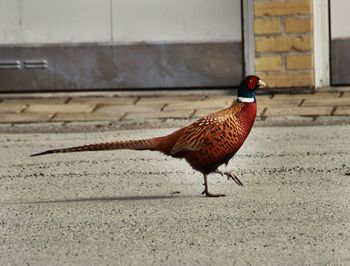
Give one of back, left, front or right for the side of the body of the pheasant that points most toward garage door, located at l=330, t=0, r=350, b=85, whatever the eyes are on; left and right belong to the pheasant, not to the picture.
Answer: left

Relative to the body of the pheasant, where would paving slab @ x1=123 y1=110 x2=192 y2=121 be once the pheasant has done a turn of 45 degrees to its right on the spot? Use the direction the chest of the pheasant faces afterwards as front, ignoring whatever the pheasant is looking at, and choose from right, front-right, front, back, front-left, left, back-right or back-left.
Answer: back-left

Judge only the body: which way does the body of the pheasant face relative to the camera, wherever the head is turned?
to the viewer's right

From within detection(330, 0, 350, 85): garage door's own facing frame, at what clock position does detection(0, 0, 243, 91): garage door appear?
detection(0, 0, 243, 91): garage door is roughly at 3 o'clock from detection(330, 0, 350, 85): garage door.

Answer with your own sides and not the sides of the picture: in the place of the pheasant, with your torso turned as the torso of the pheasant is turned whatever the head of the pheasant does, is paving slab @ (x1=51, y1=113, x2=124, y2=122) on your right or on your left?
on your left

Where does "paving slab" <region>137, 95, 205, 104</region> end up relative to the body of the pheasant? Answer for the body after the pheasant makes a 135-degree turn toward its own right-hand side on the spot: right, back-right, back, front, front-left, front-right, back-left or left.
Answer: back-right

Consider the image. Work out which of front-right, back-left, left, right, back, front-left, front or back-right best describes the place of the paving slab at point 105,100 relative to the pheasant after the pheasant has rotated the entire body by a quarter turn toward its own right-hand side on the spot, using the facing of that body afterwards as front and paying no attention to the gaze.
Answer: back

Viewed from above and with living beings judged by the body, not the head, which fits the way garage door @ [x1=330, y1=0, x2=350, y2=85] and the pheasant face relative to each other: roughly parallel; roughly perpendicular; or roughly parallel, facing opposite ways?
roughly perpendicular

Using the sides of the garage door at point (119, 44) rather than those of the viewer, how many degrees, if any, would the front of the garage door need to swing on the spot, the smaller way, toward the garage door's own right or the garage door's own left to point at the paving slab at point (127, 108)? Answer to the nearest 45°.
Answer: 0° — it already faces it

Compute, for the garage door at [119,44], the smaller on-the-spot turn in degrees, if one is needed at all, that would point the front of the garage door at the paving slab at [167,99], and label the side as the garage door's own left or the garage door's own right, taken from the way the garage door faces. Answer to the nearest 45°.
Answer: approximately 45° to the garage door's own left
